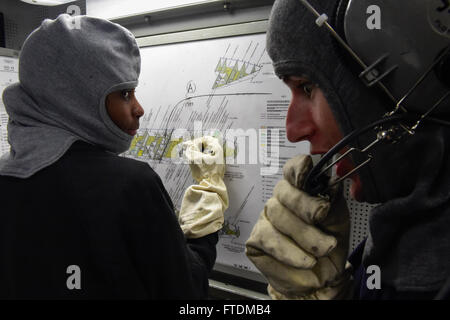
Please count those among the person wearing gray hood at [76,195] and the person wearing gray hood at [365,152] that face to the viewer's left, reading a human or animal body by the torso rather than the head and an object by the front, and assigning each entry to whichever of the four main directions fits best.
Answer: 1

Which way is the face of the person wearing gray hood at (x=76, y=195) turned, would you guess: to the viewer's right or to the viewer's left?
to the viewer's right

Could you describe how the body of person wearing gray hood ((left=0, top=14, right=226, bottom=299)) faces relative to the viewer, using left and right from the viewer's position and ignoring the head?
facing away from the viewer and to the right of the viewer

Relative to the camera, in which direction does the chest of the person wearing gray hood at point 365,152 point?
to the viewer's left

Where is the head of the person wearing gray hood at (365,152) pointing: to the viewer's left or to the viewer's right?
to the viewer's left

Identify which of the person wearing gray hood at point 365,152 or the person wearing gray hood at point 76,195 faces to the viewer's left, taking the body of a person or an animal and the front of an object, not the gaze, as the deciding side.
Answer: the person wearing gray hood at point 365,152
